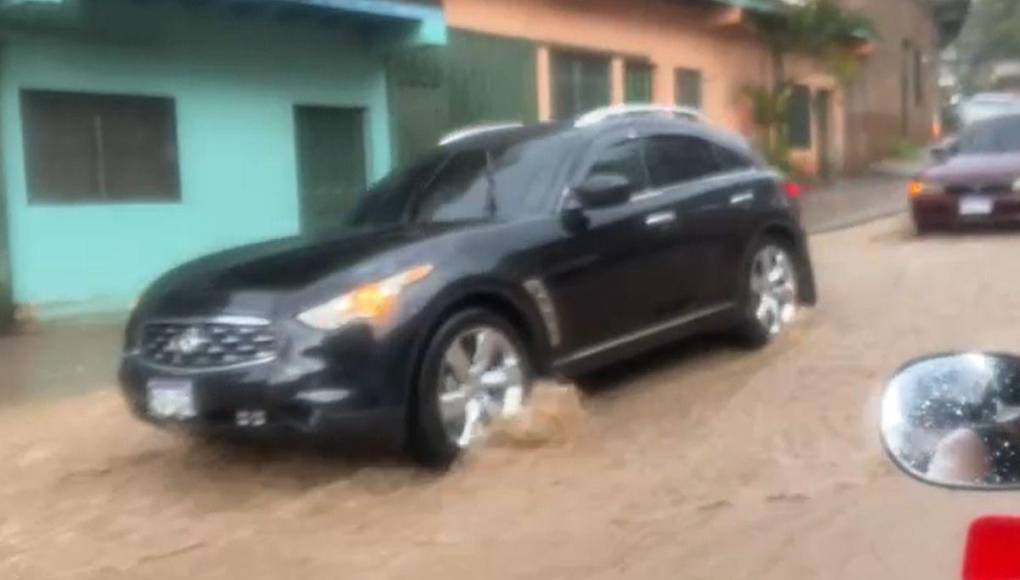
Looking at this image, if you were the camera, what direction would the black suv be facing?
facing the viewer and to the left of the viewer

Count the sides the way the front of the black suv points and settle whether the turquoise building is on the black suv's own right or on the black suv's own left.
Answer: on the black suv's own right

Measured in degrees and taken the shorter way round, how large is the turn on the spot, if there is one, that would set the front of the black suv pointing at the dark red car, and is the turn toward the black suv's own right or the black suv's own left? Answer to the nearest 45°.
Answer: approximately 180°

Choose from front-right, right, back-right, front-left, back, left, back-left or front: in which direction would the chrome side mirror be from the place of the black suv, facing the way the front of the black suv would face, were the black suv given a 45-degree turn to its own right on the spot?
left

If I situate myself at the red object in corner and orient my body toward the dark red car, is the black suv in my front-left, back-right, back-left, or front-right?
front-left

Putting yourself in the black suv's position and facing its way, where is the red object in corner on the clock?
The red object in corner is roughly at 10 o'clock from the black suv.

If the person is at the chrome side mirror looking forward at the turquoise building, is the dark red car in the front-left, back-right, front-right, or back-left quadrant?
front-right
